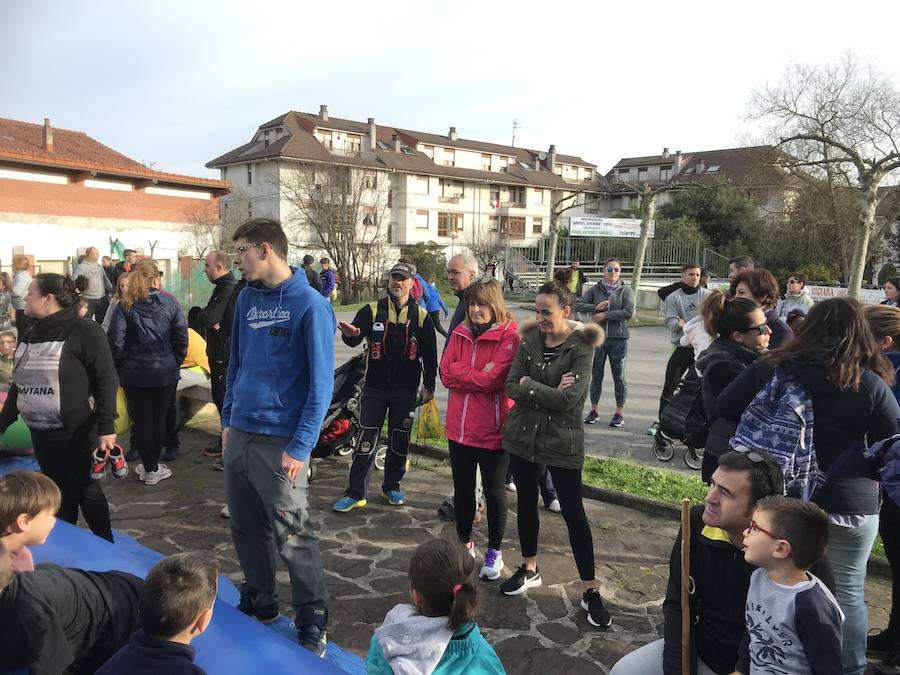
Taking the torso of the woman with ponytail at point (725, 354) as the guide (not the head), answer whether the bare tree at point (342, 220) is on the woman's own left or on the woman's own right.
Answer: on the woman's own left

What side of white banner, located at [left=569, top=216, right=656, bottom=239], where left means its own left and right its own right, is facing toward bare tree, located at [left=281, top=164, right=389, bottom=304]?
right

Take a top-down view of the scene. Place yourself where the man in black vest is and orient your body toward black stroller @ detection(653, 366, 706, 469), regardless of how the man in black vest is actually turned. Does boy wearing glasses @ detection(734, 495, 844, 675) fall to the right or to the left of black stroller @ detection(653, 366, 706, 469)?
right

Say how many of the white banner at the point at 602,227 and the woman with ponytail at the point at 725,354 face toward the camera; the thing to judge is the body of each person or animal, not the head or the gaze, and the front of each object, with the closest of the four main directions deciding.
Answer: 1

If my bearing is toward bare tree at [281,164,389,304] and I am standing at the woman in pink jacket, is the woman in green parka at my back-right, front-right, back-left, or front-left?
back-right

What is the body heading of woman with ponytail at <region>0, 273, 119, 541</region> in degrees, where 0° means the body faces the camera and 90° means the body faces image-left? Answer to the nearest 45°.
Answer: approximately 45°

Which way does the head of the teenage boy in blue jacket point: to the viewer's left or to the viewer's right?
to the viewer's left
